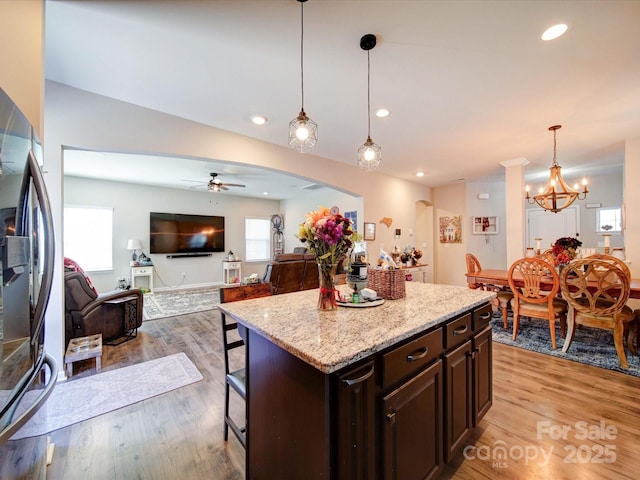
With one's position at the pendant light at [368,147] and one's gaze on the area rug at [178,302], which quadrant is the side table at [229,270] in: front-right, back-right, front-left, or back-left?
front-right

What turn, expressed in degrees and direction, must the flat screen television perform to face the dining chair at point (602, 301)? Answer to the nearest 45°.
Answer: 0° — it already faces it

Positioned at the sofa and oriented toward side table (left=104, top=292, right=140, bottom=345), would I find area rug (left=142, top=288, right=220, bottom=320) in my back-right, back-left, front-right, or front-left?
front-right

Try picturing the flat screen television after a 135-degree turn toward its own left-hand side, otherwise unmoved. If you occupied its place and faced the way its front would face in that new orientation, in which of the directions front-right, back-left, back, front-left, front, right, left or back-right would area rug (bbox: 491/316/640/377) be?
back-right

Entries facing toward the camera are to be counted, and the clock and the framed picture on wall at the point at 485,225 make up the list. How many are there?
2

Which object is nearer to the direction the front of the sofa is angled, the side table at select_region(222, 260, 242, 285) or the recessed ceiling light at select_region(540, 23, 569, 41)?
the side table

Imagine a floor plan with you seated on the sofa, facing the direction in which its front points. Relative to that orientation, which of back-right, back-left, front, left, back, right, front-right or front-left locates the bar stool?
back-left

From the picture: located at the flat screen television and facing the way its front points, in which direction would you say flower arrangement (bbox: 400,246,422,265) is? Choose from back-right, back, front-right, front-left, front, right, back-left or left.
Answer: front

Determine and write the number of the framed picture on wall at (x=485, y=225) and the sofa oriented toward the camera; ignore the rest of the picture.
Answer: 1

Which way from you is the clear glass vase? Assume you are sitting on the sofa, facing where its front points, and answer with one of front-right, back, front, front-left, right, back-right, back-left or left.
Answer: back-left

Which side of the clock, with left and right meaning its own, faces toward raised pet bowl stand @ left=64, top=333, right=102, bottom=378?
front

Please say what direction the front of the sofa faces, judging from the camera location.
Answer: facing away from the viewer and to the left of the viewer

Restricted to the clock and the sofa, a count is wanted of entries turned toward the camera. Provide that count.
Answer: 1

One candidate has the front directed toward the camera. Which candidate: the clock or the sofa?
the clock

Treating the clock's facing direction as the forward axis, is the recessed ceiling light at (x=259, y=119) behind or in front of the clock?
in front

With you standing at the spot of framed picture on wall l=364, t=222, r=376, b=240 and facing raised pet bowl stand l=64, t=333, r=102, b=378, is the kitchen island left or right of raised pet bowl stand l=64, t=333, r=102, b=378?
left

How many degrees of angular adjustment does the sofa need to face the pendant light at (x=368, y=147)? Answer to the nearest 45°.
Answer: approximately 135° to its left

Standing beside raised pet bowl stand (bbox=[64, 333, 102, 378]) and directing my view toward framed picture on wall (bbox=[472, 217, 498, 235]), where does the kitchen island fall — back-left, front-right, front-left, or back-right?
front-right

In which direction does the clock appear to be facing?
toward the camera
